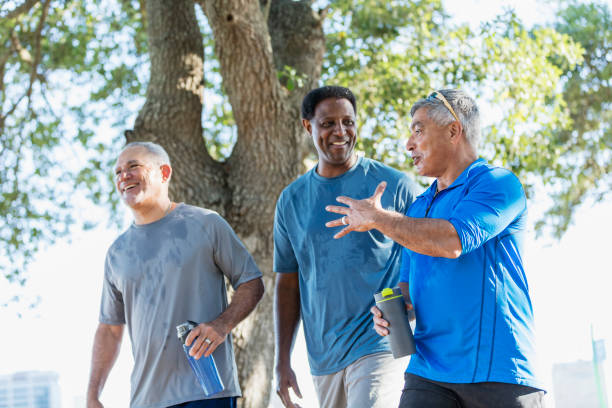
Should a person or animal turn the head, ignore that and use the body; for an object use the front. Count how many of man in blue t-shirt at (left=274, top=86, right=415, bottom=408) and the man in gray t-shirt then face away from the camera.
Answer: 0

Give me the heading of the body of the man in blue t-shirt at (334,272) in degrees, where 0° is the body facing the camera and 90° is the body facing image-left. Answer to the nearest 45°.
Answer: approximately 0°

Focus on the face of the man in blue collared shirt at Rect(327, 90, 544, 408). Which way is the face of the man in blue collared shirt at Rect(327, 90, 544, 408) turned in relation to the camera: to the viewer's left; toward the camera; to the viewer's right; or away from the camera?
to the viewer's left

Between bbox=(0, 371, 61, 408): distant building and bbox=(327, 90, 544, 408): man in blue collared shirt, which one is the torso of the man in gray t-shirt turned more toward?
the man in blue collared shirt

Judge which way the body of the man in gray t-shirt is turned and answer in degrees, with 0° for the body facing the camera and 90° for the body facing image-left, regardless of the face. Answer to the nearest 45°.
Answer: approximately 45°

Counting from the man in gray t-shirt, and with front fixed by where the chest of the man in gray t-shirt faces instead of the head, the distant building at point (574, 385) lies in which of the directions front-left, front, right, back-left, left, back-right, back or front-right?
back

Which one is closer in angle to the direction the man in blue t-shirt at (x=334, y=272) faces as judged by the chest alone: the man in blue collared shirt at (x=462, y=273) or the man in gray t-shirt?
the man in blue collared shirt

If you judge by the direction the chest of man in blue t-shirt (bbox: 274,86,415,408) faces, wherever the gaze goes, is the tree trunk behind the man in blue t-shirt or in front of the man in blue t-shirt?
behind

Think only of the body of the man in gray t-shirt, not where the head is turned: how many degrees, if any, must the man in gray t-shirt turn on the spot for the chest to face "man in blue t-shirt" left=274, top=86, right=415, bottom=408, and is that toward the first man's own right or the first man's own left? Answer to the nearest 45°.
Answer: approximately 135° to the first man's own left

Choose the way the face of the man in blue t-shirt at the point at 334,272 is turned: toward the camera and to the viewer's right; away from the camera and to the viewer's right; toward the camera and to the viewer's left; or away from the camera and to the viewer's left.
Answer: toward the camera and to the viewer's right
